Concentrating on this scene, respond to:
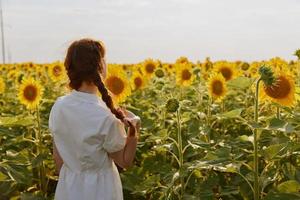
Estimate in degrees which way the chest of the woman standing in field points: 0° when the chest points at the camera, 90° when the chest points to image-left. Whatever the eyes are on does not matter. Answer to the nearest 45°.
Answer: approximately 225°

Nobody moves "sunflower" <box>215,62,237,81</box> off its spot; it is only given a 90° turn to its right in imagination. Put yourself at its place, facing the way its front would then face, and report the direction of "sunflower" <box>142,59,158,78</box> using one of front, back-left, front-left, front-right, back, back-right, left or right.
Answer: front-right

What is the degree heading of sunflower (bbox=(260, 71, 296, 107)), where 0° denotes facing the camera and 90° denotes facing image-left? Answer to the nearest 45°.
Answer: approximately 0°

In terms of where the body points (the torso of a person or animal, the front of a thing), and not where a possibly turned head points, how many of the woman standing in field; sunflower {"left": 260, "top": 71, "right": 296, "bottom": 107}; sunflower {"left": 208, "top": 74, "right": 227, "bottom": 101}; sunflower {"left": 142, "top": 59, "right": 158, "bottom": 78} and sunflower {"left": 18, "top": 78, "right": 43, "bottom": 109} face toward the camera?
4
